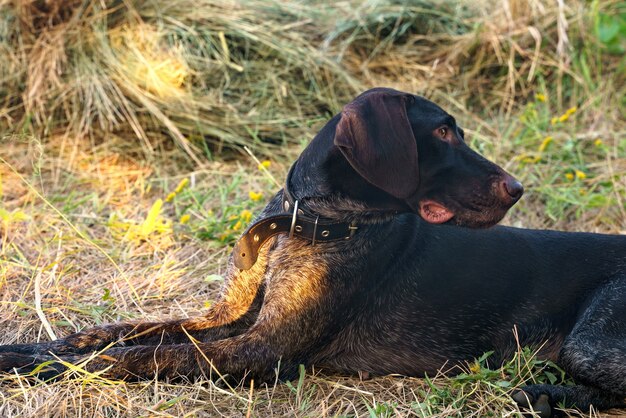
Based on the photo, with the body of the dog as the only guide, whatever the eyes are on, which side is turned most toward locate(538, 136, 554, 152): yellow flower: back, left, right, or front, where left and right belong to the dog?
right

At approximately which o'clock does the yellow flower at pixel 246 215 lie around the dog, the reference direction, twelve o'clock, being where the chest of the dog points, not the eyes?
The yellow flower is roughly at 2 o'clock from the dog.

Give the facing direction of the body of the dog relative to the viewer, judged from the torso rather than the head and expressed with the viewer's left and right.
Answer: facing to the left of the viewer

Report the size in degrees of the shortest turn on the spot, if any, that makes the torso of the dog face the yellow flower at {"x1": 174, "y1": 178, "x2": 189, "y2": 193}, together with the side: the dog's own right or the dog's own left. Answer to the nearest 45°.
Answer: approximately 45° to the dog's own right
